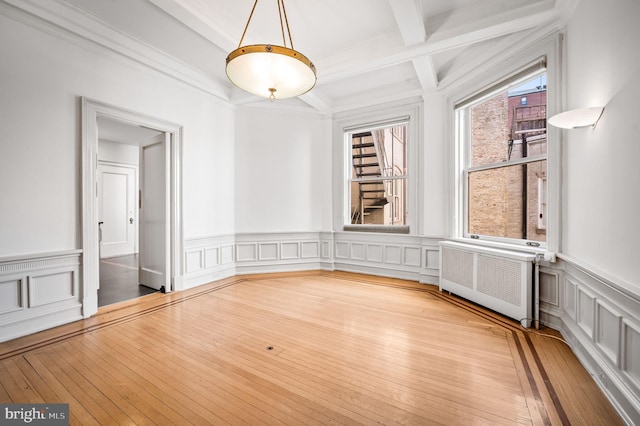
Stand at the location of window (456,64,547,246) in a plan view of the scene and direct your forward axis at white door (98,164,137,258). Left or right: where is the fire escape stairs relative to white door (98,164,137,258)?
right

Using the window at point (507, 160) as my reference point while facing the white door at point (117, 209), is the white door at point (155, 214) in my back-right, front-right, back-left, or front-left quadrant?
front-left

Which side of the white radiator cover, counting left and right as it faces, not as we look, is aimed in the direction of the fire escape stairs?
right

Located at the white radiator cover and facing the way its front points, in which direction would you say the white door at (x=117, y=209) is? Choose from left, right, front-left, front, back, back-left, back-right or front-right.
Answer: front-right

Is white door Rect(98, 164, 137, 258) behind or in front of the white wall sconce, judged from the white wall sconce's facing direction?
in front

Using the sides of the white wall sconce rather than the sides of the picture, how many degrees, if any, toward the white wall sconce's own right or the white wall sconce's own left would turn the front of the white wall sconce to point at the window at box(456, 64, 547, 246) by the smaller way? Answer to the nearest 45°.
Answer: approximately 45° to the white wall sconce's own right

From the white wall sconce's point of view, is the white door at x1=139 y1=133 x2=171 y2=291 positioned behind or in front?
in front

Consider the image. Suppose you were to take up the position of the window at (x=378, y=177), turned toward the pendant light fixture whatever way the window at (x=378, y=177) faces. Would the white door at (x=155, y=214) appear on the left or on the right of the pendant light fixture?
right

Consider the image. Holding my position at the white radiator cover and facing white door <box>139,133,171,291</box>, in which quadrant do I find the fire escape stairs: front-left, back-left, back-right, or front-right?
front-right

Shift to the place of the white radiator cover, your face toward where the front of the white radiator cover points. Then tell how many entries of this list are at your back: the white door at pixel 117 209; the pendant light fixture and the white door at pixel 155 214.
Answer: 0

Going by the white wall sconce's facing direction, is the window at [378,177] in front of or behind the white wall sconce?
in front

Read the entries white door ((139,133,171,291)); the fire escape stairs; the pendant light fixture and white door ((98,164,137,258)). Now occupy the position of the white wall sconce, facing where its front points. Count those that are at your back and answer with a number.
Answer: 0

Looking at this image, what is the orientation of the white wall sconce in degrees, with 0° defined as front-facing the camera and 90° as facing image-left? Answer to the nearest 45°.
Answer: approximately 90°

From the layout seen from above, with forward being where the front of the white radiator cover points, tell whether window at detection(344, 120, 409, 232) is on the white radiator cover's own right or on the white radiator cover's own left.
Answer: on the white radiator cover's own right

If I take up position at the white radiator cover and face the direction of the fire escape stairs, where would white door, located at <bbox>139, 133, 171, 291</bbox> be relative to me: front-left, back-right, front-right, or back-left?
front-left

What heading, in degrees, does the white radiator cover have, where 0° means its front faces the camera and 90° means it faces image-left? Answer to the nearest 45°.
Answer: approximately 45°
